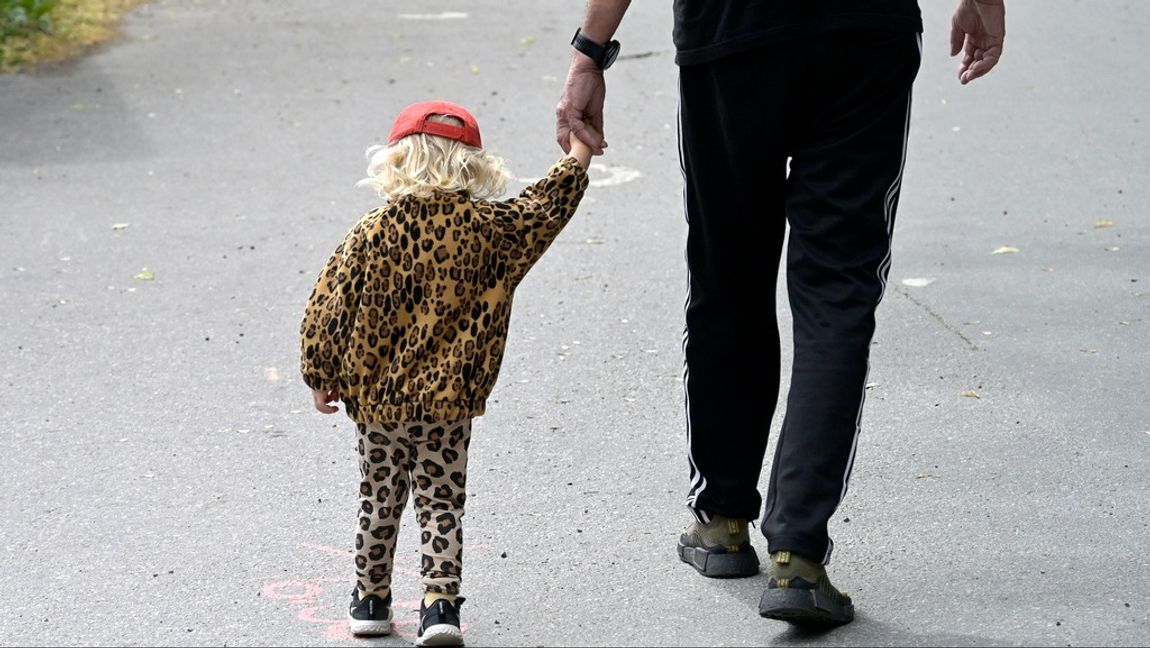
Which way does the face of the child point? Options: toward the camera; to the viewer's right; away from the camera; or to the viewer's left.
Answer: away from the camera

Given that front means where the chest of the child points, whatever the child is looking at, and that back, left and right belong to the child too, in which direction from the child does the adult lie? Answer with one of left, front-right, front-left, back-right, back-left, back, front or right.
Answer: right

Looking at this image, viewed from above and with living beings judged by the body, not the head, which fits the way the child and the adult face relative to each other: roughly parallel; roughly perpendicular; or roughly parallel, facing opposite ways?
roughly parallel

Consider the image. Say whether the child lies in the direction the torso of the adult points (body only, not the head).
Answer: no

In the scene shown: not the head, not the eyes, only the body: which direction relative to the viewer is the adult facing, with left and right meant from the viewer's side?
facing away from the viewer

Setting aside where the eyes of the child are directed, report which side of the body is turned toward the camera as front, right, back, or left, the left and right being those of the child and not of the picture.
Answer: back

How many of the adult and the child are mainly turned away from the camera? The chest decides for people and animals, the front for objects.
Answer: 2
